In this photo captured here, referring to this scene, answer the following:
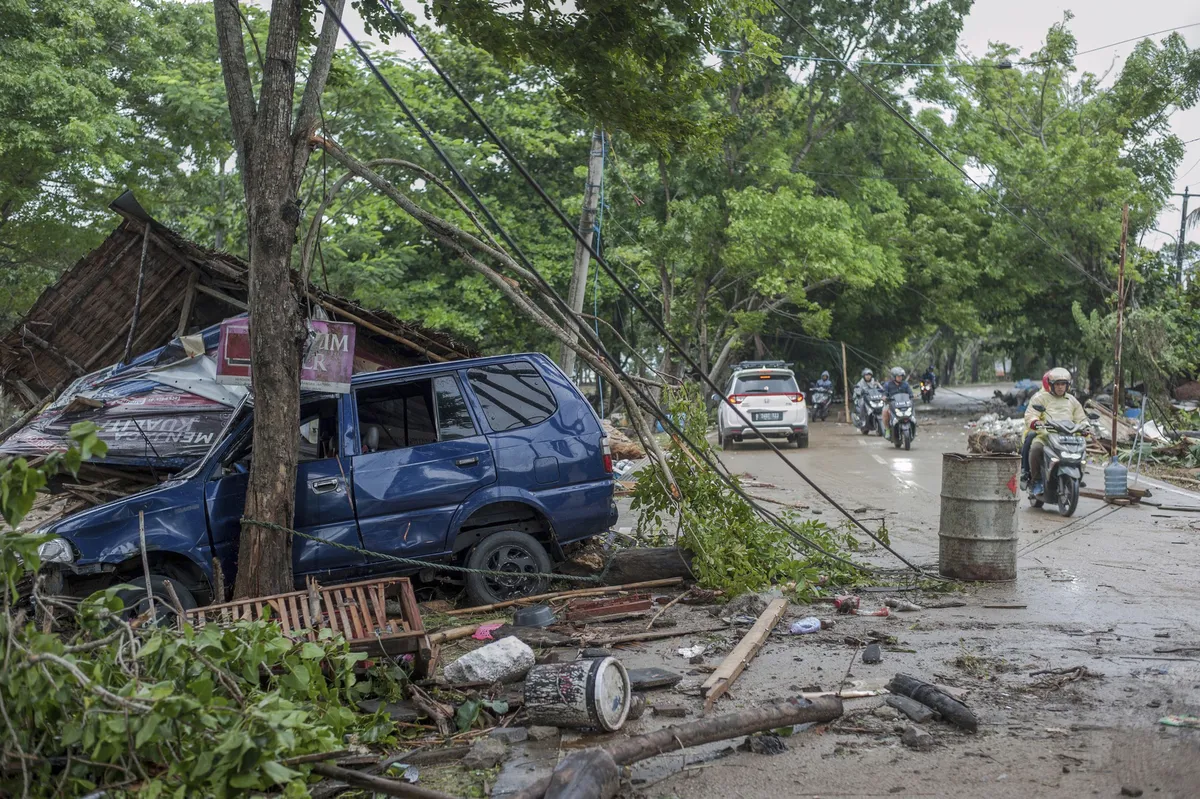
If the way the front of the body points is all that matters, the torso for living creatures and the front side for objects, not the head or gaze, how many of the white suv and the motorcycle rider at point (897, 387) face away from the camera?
1

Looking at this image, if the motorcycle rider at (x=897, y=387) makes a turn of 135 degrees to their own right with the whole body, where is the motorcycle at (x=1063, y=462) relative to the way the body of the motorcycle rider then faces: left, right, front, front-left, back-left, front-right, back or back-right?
back-left

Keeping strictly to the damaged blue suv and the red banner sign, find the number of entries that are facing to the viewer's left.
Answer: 1

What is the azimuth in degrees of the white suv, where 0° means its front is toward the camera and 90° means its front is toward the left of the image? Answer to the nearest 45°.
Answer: approximately 180°

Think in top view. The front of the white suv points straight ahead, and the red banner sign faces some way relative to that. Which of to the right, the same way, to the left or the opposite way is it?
the opposite way

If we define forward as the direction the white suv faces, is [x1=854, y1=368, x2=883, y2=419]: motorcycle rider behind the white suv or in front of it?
in front

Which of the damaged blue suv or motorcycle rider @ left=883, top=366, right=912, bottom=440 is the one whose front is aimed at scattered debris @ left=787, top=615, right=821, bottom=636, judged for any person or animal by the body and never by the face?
the motorcycle rider

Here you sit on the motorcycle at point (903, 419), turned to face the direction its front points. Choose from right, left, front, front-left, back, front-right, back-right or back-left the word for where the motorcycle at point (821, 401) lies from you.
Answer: back

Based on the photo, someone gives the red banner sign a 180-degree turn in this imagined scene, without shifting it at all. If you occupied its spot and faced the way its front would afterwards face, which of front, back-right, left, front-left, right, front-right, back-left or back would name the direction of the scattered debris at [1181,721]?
back-right

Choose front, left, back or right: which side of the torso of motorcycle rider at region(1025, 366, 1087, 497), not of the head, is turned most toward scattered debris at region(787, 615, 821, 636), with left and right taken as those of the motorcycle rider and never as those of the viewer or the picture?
front

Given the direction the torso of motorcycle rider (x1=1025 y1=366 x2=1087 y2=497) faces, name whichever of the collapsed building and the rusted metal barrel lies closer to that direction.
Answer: the rusted metal barrel

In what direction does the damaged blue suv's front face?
to the viewer's left

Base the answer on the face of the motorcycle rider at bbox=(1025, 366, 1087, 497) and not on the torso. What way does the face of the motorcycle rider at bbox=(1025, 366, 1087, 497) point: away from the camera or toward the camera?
toward the camera

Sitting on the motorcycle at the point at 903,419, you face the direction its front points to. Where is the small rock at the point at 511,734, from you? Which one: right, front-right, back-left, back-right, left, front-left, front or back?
front

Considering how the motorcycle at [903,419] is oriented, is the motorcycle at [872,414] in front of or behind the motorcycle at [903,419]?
behind

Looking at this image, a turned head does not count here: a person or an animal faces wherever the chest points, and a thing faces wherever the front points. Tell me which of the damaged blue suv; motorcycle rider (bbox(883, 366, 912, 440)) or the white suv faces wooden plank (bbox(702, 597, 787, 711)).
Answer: the motorcycle rider

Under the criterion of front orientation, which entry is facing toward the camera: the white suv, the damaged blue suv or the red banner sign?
the red banner sign

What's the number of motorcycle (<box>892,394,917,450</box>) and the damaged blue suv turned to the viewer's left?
1

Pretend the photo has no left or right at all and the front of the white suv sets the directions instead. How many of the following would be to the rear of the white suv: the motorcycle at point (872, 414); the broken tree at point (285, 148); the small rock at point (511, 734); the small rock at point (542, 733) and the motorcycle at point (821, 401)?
3

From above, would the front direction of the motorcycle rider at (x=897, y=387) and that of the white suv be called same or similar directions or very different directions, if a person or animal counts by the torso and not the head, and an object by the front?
very different directions

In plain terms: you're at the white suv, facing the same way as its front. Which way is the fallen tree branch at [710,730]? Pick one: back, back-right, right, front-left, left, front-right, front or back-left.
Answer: back
